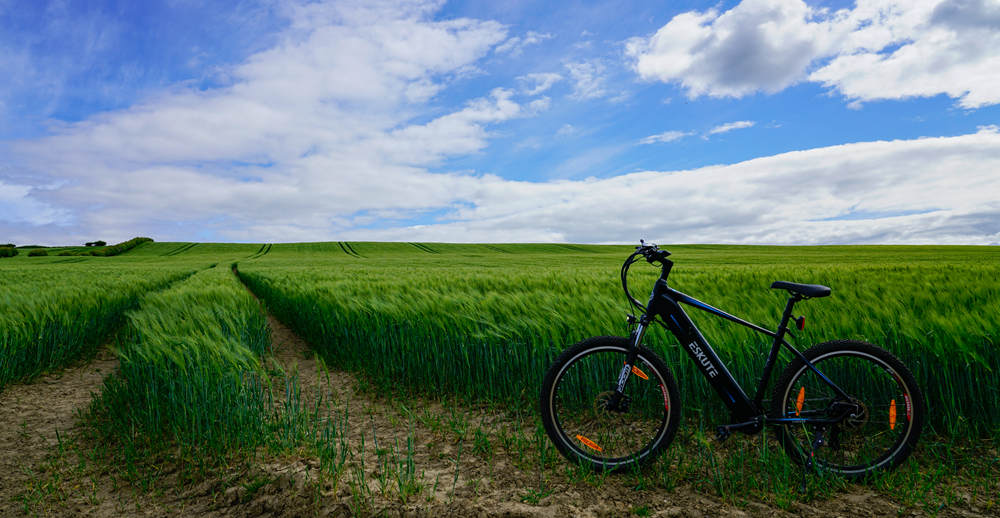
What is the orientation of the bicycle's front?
to the viewer's left
